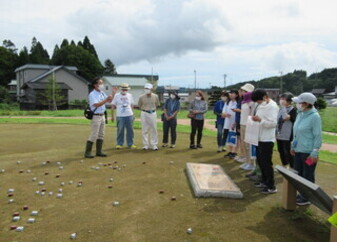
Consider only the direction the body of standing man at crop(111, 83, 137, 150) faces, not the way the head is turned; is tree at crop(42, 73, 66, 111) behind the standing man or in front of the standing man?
behind

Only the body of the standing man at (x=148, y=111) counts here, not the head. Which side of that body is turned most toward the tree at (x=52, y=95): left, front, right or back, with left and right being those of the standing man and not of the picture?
back

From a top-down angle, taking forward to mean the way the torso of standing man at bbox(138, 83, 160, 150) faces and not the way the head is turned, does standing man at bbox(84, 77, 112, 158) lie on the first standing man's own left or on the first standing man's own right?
on the first standing man's own right

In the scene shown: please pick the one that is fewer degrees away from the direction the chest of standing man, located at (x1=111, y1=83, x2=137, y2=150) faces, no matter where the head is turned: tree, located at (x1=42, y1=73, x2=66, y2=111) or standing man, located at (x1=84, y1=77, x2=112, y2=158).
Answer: the standing man

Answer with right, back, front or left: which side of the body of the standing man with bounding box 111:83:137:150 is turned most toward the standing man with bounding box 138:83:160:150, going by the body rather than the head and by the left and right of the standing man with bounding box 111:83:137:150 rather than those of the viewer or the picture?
left

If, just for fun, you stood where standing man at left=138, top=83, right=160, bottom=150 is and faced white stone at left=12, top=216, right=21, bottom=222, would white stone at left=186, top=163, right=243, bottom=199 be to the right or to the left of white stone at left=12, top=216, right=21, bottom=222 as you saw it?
left

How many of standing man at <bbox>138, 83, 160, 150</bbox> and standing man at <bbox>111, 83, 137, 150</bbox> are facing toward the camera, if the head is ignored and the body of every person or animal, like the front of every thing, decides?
2

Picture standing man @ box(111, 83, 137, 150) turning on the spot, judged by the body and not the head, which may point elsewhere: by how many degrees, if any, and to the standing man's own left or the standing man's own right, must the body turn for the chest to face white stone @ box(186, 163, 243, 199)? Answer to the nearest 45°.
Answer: approximately 45° to the standing man's own left

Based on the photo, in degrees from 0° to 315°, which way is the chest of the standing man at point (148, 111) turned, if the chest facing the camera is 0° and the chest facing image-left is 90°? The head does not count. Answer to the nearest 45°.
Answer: approximately 0°

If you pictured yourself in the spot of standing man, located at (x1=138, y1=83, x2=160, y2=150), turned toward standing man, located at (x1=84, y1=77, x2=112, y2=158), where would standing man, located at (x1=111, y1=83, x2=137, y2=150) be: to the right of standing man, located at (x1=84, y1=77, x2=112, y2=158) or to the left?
right

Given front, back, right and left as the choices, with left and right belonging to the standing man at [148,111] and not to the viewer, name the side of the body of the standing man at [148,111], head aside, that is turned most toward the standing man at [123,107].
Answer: right
